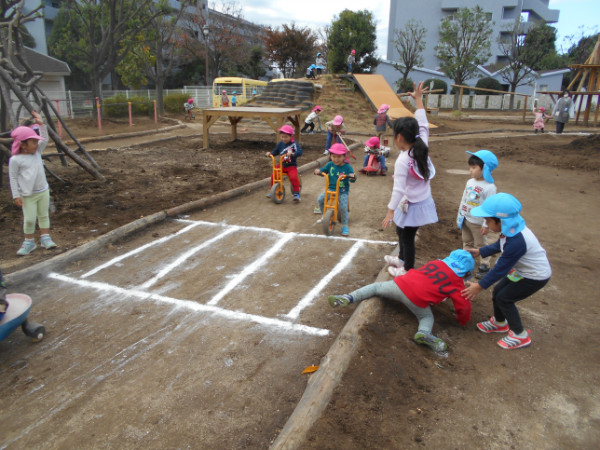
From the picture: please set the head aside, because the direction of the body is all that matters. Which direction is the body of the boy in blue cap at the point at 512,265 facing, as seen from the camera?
to the viewer's left

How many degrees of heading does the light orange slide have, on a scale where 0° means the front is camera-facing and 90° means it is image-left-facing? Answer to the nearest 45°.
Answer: approximately 315°

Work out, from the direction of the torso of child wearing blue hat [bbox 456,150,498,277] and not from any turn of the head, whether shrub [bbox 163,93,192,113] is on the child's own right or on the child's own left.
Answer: on the child's own right

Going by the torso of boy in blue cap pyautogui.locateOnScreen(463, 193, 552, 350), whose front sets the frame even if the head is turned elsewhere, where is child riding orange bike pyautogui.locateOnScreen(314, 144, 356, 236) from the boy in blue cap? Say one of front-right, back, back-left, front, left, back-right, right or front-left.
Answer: front-right

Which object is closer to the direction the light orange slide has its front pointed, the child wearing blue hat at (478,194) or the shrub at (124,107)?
the child wearing blue hat

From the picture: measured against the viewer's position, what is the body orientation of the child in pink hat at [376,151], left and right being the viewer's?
facing the viewer

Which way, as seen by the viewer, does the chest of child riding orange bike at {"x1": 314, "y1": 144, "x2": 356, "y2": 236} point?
toward the camera

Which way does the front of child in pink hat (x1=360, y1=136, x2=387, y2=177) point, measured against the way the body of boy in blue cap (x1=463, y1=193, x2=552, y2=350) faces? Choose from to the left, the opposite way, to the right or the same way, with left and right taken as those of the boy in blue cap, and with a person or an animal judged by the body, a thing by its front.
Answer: to the left

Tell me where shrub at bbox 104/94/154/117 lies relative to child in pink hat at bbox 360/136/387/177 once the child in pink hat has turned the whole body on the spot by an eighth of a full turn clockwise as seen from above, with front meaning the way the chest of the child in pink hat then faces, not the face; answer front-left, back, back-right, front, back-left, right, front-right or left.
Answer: right

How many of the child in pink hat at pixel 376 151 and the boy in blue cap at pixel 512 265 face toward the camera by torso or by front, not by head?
1

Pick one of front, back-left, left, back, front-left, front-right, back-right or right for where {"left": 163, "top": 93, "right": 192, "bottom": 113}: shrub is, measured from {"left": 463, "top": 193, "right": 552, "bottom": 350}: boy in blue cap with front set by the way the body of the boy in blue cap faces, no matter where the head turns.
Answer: front-right

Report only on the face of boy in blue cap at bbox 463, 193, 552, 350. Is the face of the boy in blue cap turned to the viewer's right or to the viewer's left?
to the viewer's left

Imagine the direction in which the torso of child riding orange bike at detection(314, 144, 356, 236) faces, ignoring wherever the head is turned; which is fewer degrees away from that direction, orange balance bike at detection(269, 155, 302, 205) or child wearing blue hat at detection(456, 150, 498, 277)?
the child wearing blue hat
